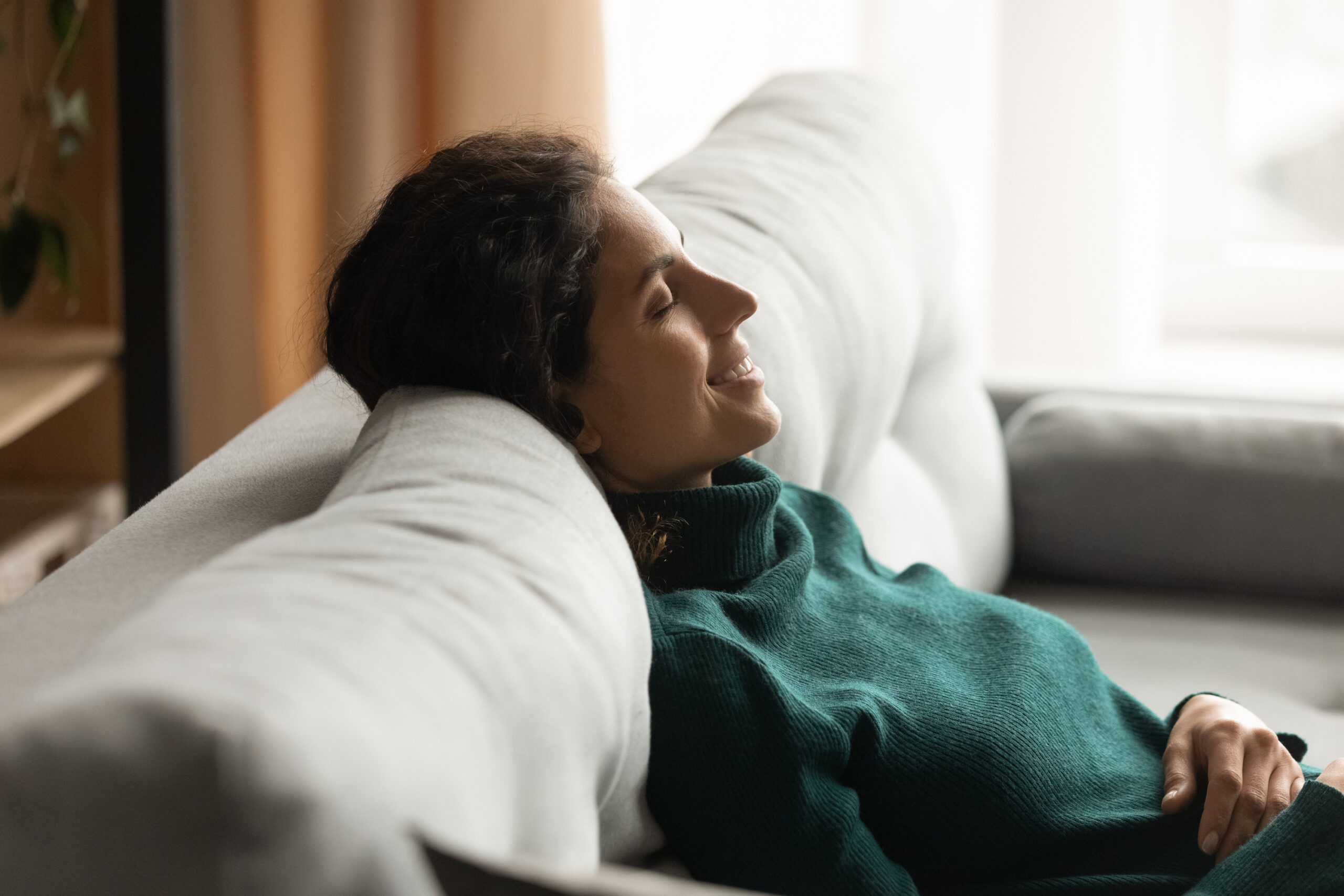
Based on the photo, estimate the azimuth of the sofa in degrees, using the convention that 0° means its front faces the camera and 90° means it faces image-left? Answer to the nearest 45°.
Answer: approximately 270°

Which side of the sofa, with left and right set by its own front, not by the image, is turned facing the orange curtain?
left
